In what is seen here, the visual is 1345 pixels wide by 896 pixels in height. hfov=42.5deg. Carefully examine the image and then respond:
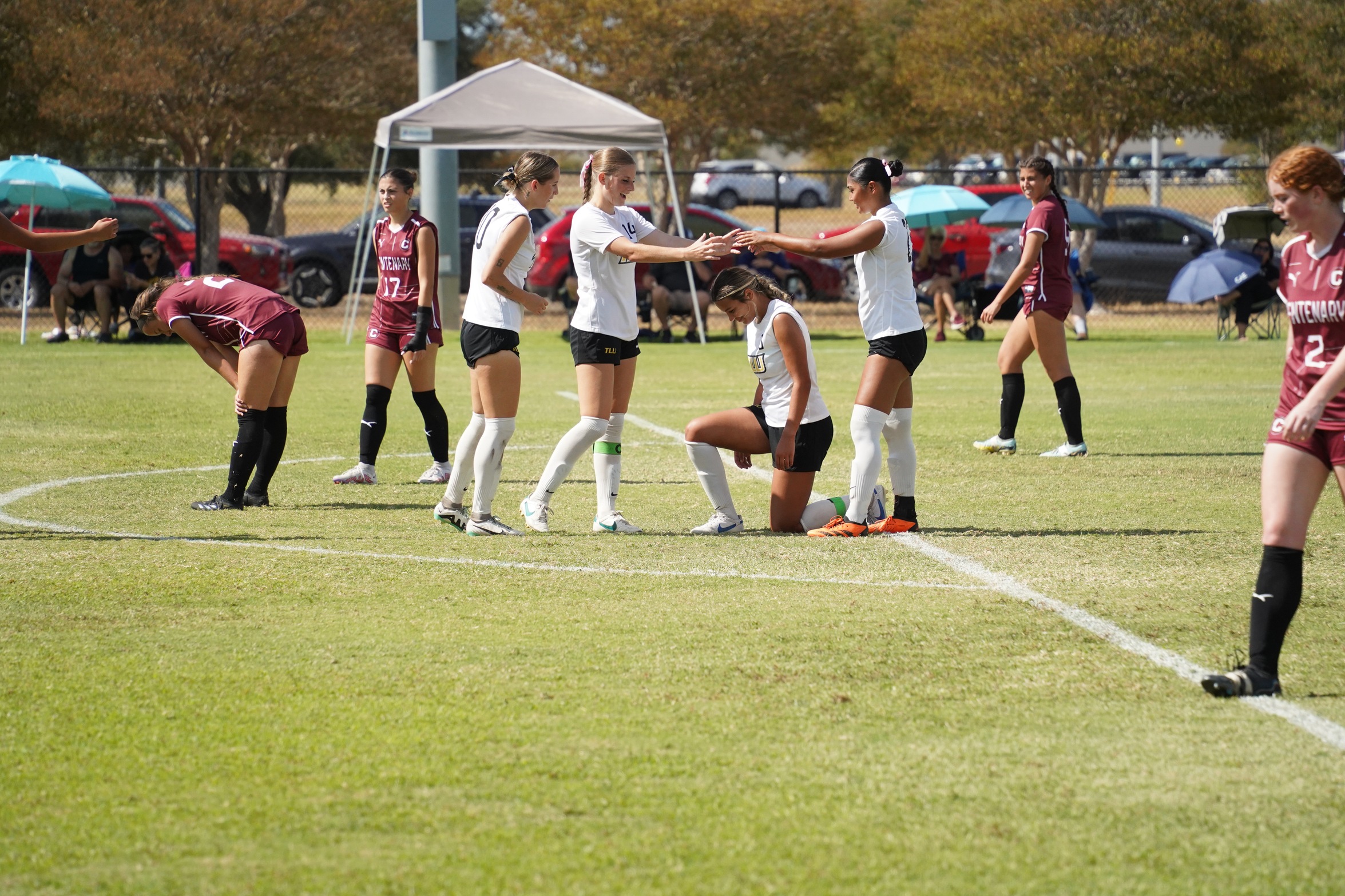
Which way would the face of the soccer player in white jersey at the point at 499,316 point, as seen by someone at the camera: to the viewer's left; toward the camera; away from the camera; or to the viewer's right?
to the viewer's right

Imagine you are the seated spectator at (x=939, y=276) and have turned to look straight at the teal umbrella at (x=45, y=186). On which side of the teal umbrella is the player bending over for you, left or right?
left

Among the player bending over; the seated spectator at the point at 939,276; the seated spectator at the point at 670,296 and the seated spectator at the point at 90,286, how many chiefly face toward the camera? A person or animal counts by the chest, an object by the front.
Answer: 3

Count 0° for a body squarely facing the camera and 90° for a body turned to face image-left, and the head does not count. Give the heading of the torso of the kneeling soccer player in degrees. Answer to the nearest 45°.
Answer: approximately 90°

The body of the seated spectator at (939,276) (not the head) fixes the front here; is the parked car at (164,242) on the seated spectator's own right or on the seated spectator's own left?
on the seated spectator's own right

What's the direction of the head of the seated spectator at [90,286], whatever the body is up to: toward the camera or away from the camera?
toward the camera

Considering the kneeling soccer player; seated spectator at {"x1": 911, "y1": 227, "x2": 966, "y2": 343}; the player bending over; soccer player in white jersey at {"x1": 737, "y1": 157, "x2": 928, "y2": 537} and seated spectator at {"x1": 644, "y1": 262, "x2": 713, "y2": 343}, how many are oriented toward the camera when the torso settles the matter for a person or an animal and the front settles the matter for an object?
2

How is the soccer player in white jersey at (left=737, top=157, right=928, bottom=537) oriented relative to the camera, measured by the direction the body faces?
to the viewer's left

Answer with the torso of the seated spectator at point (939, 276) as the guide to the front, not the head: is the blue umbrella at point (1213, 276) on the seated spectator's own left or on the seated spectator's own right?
on the seated spectator's own left

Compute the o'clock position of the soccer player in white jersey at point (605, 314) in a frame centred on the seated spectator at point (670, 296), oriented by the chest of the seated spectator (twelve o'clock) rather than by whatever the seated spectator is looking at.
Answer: The soccer player in white jersey is roughly at 12 o'clock from the seated spectator.

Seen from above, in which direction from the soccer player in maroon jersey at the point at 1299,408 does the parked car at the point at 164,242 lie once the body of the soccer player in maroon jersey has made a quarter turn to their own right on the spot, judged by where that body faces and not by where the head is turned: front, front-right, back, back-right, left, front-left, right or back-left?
front

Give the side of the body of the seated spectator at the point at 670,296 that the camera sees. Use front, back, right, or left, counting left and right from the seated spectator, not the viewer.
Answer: front

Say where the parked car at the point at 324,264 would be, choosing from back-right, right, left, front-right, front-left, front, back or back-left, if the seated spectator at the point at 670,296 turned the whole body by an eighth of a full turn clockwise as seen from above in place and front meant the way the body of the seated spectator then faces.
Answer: right

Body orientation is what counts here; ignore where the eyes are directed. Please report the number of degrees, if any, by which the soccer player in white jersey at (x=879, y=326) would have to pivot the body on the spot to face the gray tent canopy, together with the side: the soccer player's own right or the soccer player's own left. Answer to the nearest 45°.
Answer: approximately 90° to the soccer player's own right
